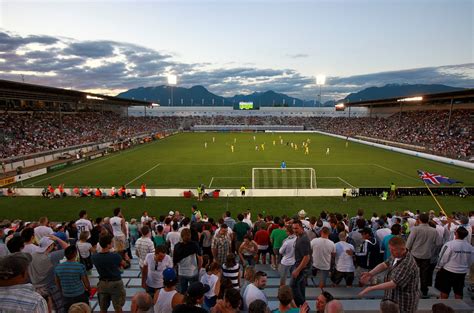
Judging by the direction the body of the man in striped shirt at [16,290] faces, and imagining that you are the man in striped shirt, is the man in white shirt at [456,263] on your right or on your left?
on your right

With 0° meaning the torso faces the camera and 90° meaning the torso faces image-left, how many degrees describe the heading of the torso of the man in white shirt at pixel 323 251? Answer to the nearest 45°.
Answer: approximately 180°

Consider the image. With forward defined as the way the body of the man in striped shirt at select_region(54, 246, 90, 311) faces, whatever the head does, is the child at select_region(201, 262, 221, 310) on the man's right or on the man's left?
on the man's right

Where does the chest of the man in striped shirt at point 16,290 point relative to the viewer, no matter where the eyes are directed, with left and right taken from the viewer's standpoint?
facing away from the viewer and to the right of the viewer

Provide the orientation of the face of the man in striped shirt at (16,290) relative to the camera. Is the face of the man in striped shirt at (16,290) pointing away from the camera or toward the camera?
away from the camera

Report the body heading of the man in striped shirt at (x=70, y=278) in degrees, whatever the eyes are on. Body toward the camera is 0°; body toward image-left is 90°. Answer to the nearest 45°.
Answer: approximately 180°

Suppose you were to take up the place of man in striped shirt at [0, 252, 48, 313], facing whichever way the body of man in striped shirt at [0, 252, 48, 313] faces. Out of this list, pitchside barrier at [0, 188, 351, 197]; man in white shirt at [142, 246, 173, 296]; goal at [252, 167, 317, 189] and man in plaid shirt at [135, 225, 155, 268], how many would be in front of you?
4

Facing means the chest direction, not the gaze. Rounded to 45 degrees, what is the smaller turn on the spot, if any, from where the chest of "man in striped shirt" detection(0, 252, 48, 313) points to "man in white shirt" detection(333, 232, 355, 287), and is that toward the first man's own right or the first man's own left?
approximately 45° to the first man's own right
